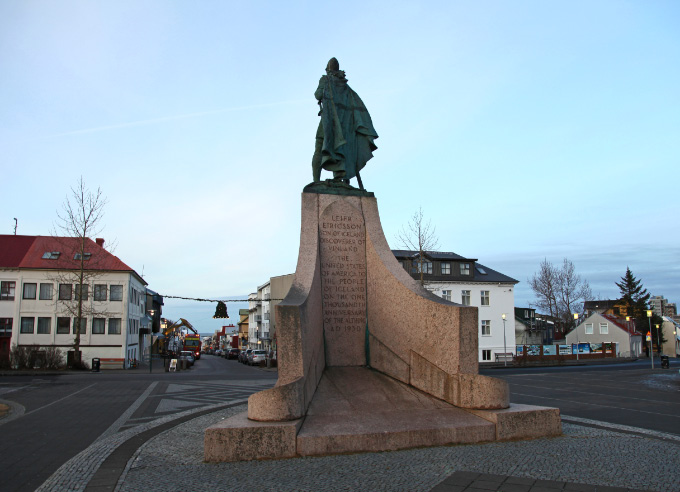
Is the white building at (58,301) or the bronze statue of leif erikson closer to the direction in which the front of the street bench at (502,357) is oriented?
the bronze statue of leif erikson

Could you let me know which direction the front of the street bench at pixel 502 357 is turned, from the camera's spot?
facing the viewer

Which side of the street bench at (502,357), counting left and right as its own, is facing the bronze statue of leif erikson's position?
front

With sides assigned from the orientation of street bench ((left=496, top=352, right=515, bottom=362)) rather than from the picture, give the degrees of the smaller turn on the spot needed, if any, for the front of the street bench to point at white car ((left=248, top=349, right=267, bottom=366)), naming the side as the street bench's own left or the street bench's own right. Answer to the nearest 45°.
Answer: approximately 45° to the street bench's own right

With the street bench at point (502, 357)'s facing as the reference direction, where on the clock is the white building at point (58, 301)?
The white building is roughly at 2 o'clock from the street bench.

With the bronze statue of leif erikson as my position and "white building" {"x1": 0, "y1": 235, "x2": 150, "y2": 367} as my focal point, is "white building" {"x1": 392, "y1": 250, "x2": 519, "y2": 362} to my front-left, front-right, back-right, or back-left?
front-right

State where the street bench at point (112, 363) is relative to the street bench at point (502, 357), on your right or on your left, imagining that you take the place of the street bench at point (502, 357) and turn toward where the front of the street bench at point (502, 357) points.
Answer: on your right

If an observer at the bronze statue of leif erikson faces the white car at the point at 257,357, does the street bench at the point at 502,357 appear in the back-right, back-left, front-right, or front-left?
front-right
